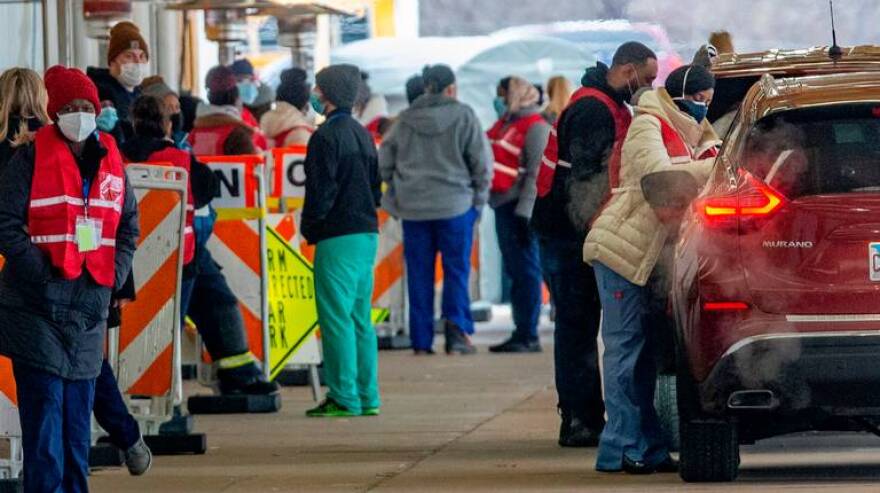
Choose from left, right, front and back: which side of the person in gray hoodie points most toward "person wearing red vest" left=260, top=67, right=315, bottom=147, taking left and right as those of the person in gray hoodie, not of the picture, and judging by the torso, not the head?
left

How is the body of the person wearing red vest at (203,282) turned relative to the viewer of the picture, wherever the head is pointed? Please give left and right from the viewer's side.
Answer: facing away from the viewer and to the right of the viewer

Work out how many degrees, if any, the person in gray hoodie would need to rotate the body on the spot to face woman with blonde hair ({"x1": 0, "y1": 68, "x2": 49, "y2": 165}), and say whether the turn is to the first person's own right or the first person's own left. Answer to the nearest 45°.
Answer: approximately 180°

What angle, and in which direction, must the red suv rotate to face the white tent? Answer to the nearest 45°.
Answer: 0° — it already faces it

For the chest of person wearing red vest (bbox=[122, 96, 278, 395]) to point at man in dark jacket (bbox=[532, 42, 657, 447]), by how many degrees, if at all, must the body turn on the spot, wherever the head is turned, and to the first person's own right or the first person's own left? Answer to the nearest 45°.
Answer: approximately 90° to the first person's own right

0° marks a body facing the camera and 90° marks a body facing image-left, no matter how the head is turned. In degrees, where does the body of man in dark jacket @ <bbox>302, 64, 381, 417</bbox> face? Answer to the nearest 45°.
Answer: approximately 135°

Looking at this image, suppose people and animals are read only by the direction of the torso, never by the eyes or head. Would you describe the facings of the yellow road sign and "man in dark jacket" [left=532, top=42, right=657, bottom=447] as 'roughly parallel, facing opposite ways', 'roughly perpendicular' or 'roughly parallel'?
roughly perpendicular

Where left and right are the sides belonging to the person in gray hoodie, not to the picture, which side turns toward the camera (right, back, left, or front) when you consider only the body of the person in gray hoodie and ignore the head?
back

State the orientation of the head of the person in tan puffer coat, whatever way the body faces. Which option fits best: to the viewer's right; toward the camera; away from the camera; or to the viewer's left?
to the viewer's right

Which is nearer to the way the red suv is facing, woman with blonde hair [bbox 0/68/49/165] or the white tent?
the white tent

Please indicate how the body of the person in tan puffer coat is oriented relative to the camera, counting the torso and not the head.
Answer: to the viewer's right

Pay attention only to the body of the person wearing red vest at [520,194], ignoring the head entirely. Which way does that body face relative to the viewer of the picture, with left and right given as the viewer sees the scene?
facing to the left of the viewer

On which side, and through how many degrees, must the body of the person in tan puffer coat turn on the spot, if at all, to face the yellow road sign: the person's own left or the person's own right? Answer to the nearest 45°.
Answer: approximately 135° to the person's own left
